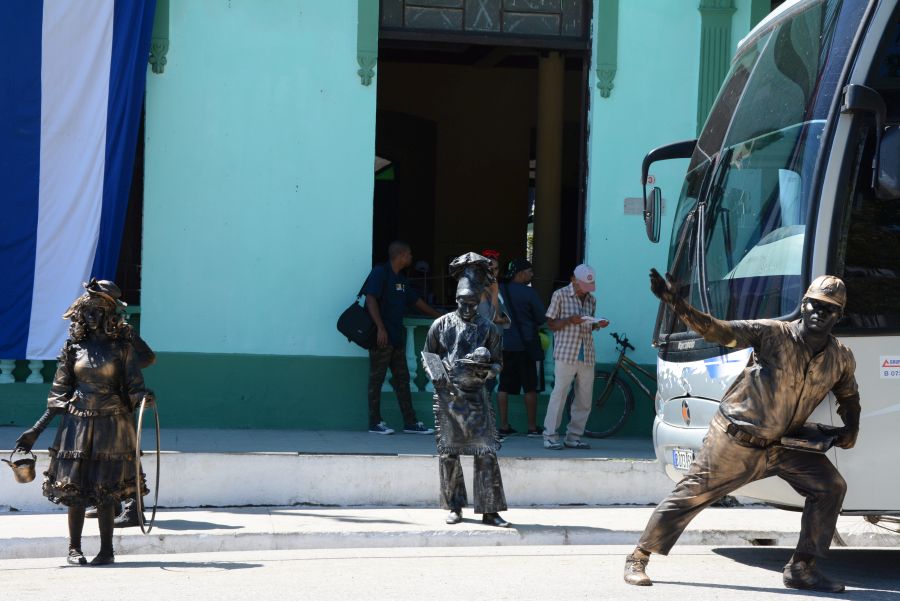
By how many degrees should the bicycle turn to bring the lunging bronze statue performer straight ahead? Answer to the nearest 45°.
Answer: approximately 90° to its left

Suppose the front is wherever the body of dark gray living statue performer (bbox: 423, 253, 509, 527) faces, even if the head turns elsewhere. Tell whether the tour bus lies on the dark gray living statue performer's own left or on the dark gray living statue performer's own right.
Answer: on the dark gray living statue performer's own left

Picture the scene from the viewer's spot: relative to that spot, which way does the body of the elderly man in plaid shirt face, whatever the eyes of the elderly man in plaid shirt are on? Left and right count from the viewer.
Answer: facing the viewer and to the right of the viewer

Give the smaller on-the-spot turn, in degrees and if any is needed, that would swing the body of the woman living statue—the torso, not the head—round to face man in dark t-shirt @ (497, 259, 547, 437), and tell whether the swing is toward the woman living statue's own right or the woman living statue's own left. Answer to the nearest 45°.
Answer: approximately 135° to the woman living statue's own left

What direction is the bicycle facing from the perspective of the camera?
to the viewer's left

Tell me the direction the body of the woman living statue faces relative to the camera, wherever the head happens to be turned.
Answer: toward the camera

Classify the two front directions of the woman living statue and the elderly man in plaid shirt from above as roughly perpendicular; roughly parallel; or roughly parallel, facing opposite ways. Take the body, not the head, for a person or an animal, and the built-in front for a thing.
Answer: roughly parallel

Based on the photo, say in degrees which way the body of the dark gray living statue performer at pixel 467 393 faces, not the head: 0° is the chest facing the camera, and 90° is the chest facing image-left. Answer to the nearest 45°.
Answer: approximately 0°

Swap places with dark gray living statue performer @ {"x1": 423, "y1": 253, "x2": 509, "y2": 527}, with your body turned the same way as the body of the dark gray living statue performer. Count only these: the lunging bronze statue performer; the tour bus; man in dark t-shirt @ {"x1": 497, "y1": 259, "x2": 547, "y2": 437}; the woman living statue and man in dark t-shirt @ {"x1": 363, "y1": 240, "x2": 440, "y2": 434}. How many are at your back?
2

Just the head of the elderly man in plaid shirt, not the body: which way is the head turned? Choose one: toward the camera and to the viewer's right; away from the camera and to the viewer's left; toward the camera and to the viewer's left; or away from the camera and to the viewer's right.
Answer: toward the camera and to the viewer's right
